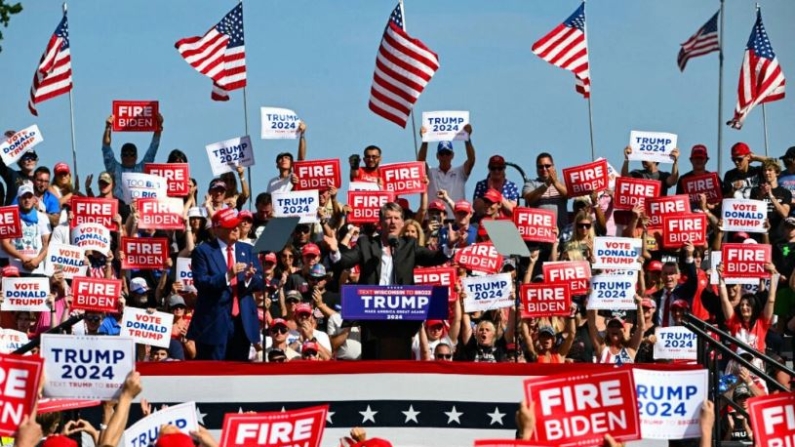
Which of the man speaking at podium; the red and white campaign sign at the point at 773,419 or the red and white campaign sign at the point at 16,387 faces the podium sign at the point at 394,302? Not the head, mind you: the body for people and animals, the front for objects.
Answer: the man speaking at podium

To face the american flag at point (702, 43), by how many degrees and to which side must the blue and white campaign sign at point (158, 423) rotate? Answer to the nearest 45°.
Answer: approximately 135° to its left

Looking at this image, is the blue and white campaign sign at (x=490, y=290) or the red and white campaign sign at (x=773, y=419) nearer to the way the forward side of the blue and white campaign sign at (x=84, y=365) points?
the red and white campaign sign

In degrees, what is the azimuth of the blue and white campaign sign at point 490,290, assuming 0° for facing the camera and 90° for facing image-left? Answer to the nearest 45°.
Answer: approximately 0°

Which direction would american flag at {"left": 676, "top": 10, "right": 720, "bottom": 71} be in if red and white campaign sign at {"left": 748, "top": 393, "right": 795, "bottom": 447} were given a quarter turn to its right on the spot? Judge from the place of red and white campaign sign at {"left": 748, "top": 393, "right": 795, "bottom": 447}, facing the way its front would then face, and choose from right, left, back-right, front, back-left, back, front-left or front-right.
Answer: right

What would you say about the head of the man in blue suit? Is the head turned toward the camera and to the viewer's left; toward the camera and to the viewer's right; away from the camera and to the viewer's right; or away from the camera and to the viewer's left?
toward the camera and to the viewer's right

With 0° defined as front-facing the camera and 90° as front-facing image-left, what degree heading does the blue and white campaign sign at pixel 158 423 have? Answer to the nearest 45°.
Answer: approximately 0°

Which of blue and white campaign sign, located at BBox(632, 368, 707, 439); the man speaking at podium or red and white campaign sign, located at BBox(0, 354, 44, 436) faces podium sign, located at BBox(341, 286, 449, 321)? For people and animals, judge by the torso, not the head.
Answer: the man speaking at podium
